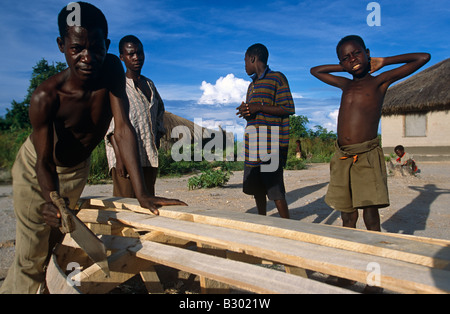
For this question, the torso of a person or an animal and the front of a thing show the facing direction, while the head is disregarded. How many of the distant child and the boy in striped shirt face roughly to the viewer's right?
0

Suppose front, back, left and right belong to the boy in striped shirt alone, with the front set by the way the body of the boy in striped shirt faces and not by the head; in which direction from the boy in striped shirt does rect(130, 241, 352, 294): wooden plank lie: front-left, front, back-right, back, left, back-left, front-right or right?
front-left

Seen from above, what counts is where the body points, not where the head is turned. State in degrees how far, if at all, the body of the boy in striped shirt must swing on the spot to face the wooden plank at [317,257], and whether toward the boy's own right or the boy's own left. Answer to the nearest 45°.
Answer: approximately 45° to the boy's own left

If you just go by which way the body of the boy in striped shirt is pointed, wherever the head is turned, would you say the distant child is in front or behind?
behind

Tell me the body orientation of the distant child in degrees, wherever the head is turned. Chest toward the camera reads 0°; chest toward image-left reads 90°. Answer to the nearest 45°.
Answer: approximately 45°

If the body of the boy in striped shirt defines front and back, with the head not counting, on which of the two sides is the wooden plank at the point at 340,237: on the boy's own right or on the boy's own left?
on the boy's own left

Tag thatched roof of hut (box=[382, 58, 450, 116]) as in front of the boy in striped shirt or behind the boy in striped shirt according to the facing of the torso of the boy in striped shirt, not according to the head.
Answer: behind

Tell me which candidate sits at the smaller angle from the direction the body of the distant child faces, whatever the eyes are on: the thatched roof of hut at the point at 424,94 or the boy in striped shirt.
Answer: the boy in striped shirt
